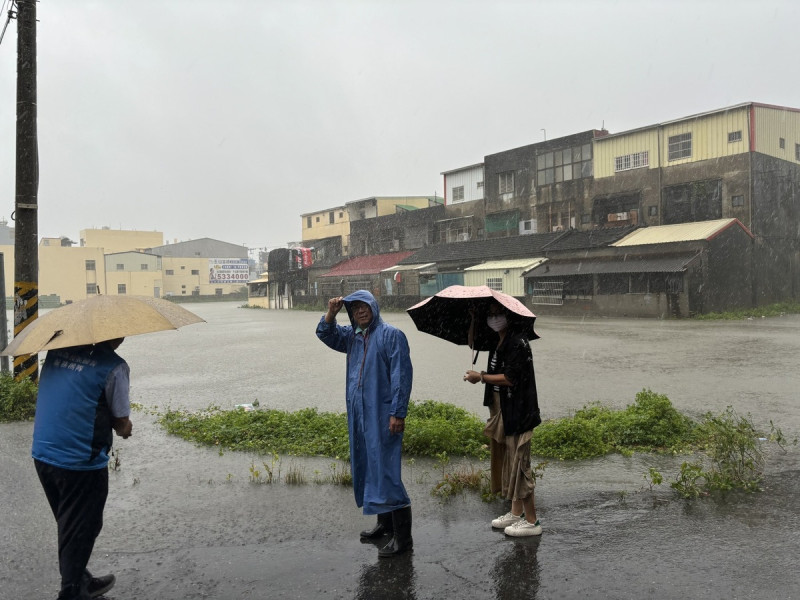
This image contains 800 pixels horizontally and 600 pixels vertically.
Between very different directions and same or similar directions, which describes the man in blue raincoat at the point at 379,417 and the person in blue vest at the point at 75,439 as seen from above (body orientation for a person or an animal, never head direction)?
very different directions

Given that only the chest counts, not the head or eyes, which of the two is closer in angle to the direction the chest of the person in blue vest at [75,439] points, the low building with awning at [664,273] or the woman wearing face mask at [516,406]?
the low building with awning

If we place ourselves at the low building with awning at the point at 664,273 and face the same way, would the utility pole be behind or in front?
in front

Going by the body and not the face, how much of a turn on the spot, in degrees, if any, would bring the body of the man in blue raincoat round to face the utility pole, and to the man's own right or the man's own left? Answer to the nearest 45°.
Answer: approximately 90° to the man's own right

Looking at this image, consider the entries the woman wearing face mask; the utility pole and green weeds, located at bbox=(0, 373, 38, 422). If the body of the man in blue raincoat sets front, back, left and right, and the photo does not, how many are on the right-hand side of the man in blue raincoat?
2

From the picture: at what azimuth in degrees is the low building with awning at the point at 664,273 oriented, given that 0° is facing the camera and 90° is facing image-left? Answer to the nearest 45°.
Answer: approximately 45°

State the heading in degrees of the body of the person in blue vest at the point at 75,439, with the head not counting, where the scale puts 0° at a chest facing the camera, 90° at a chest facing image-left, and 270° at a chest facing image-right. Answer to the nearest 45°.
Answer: approximately 225°

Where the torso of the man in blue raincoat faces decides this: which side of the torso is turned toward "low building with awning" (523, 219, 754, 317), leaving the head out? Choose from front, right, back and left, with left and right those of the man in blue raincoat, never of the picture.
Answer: back

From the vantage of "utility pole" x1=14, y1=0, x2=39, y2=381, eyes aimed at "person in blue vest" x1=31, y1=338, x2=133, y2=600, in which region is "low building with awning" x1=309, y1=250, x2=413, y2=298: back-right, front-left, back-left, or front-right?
back-left

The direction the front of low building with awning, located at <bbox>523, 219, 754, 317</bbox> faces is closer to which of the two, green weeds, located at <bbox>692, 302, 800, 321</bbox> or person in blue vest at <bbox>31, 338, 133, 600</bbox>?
the person in blue vest

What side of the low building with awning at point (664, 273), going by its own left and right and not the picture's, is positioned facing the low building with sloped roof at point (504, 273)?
right
